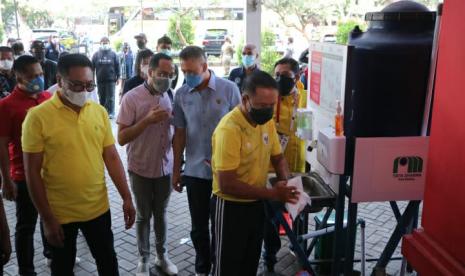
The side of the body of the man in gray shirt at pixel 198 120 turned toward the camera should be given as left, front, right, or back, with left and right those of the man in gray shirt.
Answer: front

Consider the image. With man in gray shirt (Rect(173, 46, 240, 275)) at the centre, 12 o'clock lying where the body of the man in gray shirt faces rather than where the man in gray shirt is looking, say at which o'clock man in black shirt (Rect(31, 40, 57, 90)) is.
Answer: The man in black shirt is roughly at 5 o'clock from the man in gray shirt.

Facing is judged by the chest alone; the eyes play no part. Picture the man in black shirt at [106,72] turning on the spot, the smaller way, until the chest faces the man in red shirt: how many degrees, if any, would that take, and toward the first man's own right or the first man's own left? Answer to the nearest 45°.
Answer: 0° — they already face them

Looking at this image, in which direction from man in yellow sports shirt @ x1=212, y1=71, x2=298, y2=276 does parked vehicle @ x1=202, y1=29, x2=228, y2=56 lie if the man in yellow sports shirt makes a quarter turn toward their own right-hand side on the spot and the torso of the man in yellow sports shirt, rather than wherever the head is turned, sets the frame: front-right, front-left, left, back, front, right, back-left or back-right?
back-right

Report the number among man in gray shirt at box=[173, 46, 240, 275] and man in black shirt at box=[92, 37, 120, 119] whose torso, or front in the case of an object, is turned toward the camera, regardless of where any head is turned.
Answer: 2

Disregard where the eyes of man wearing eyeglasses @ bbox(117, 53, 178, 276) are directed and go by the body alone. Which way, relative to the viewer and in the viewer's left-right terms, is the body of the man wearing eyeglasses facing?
facing the viewer and to the right of the viewer

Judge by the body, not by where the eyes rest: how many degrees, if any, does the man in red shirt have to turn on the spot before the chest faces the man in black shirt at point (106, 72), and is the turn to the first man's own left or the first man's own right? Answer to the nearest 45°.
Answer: approximately 135° to the first man's own left

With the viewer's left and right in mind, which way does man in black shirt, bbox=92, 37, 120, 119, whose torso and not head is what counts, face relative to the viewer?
facing the viewer

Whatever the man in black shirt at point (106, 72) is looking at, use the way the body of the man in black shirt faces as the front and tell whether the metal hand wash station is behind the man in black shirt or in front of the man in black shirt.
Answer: in front

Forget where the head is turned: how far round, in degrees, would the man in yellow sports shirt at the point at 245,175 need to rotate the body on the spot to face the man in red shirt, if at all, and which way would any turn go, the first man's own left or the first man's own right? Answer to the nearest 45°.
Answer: approximately 135° to the first man's own right

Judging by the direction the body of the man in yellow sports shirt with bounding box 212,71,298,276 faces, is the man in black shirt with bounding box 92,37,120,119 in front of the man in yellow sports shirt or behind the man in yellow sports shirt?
behind

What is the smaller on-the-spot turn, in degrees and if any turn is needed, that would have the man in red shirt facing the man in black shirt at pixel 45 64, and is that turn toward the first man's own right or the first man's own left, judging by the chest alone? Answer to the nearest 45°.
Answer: approximately 135° to the first man's own left
